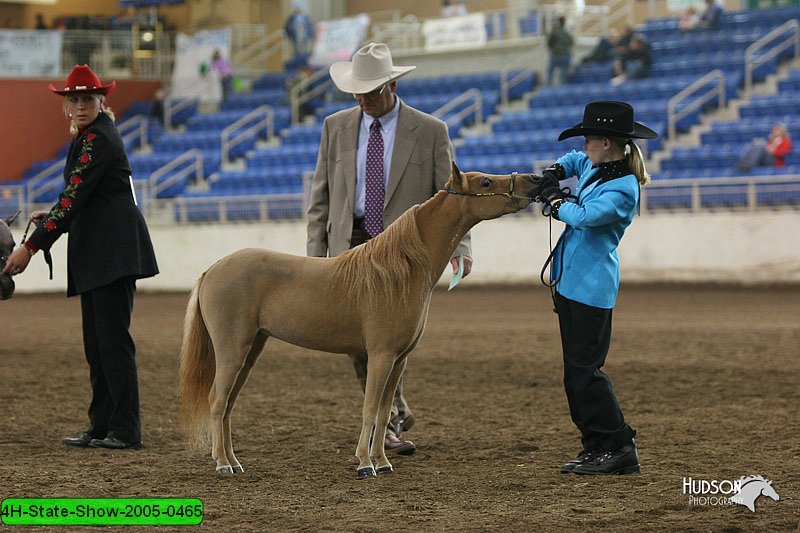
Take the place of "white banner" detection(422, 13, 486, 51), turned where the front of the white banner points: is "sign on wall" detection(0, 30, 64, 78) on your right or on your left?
on your right

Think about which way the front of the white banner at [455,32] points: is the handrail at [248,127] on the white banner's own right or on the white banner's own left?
on the white banner's own right

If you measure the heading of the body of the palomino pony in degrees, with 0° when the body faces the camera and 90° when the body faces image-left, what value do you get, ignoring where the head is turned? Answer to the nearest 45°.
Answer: approximately 270°

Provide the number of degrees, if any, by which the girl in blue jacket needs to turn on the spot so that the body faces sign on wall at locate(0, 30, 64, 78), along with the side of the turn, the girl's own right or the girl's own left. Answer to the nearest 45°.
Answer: approximately 45° to the girl's own right

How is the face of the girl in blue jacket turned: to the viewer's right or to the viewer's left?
to the viewer's left

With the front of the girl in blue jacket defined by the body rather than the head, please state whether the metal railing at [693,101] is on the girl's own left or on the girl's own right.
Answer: on the girl's own right

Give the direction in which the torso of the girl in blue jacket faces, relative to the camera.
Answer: to the viewer's left

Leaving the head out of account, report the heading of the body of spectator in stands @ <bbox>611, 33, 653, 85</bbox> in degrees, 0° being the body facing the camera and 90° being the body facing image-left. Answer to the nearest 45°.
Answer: approximately 45°
